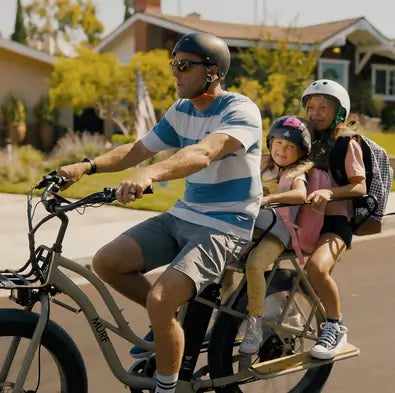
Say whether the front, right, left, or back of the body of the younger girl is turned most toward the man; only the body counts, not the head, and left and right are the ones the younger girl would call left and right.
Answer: front

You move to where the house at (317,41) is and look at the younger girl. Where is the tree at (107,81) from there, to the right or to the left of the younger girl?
right

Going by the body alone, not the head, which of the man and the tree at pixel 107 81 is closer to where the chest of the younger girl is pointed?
the man

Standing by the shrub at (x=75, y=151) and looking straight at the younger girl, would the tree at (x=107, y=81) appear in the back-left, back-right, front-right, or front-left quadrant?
back-left

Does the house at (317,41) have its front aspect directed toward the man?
yes

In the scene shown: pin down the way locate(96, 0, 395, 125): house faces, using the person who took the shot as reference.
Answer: facing the viewer

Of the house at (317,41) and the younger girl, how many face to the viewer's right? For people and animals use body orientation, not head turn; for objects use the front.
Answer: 0

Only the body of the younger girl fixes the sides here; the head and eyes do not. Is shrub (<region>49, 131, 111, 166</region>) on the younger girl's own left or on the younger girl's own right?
on the younger girl's own right

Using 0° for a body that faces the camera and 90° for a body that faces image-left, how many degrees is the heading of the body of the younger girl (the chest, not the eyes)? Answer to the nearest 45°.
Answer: approximately 45°

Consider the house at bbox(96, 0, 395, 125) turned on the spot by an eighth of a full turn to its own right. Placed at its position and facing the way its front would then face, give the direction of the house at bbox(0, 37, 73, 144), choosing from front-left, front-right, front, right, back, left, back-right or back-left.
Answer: front

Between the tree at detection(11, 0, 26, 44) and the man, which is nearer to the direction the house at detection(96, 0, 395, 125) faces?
the man

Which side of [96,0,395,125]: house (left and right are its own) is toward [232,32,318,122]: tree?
front
